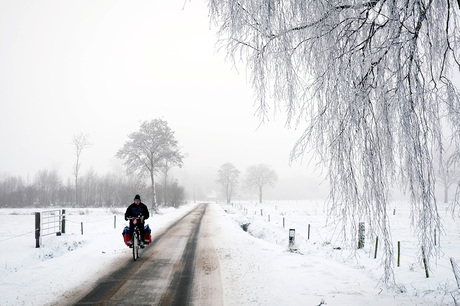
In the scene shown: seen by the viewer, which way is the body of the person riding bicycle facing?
toward the camera

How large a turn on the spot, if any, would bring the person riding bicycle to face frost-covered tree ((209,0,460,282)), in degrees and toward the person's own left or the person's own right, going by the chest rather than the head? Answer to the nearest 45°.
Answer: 0° — they already face it

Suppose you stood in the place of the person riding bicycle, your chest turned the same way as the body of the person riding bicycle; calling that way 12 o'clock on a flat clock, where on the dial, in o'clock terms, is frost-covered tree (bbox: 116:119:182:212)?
The frost-covered tree is roughly at 6 o'clock from the person riding bicycle.
